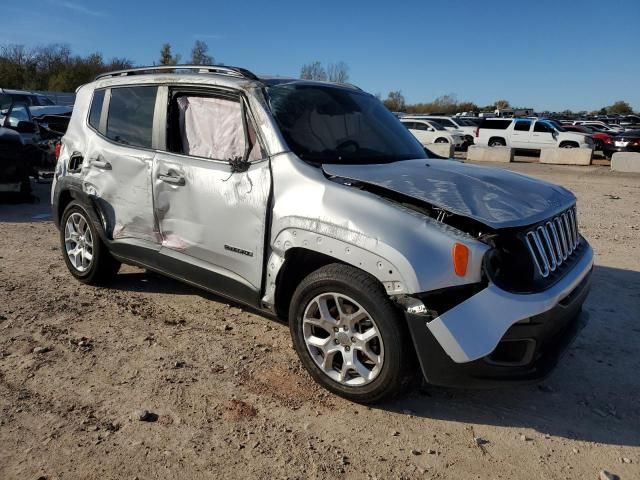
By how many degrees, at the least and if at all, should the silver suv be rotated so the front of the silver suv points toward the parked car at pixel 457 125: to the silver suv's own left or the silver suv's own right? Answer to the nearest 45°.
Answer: approximately 135° to the silver suv's own left

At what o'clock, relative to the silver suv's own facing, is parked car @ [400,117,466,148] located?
The parked car is roughly at 8 o'clock from the silver suv.

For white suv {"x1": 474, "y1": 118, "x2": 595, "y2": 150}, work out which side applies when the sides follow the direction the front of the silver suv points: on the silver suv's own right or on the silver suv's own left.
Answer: on the silver suv's own left

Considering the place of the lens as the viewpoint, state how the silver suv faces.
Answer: facing the viewer and to the right of the viewer

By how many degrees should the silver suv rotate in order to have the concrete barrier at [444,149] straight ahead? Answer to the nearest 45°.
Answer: approximately 135° to its left

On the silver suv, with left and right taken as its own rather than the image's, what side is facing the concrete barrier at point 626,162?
left

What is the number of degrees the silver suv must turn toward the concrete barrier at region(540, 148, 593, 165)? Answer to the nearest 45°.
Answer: approximately 90° to its left

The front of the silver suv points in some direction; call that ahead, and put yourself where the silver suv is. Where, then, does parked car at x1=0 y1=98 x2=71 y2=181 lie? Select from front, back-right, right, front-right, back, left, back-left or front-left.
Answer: back
